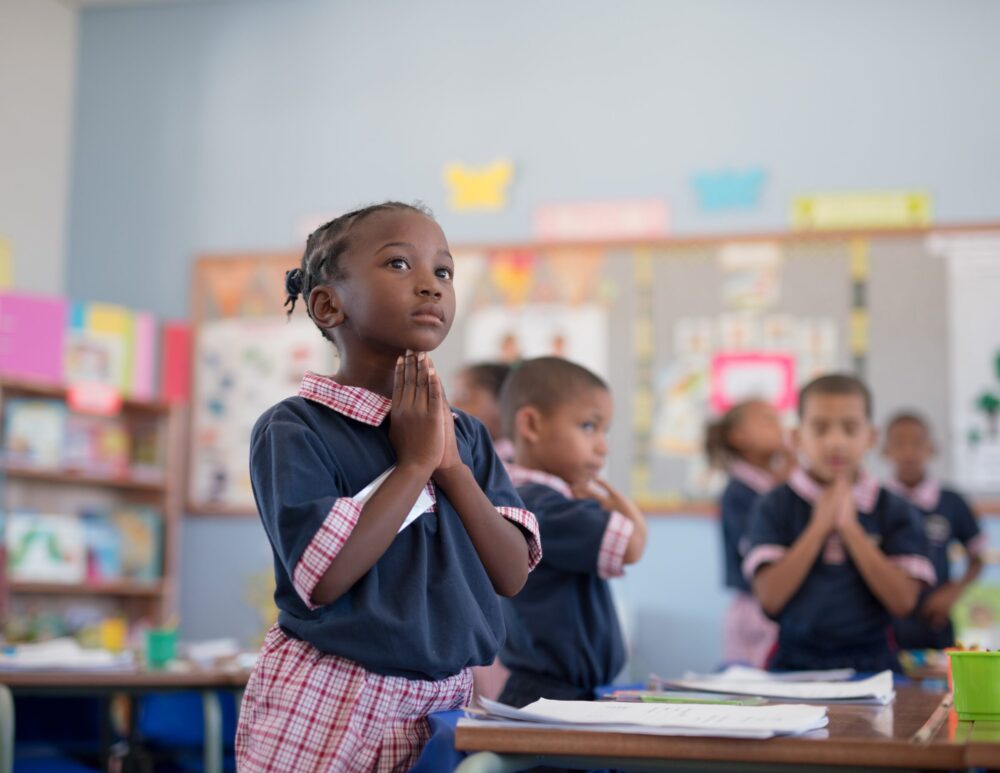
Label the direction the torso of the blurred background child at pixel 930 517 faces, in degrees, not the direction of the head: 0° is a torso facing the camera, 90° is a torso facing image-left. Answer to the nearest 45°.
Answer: approximately 0°

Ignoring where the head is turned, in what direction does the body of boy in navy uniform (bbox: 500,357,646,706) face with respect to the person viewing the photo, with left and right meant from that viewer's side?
facing to the right of the viewer

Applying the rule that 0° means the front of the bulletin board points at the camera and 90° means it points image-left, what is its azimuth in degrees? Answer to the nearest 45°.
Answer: approximately 0°

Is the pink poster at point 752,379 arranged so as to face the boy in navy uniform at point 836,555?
yes

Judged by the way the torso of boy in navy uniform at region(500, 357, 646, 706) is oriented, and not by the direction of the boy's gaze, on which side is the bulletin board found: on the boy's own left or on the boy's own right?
on the boy's own left

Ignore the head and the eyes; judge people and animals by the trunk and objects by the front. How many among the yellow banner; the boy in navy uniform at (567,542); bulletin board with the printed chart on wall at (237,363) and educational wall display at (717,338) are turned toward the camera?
3

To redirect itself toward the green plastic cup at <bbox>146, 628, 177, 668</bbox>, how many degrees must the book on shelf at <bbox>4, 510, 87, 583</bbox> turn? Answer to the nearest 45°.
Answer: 0° — it already faces it

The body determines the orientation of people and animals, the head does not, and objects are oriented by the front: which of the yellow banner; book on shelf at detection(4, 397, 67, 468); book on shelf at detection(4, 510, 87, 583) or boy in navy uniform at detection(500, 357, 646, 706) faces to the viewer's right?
the boy in navy uniform
